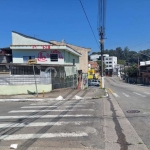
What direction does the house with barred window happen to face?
toward the camera
